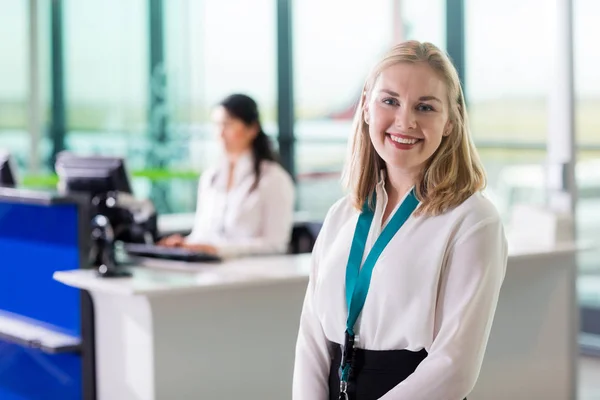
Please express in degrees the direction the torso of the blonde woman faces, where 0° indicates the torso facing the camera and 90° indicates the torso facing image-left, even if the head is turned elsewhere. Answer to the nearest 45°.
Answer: approximately 45°

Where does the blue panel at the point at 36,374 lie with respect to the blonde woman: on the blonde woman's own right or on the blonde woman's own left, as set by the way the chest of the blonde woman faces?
on the blonde woman's own right

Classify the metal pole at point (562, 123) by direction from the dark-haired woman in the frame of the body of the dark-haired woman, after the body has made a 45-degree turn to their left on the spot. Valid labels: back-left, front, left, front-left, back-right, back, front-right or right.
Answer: left

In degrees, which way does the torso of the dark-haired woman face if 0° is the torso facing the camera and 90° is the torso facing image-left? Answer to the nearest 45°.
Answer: approximately 45°

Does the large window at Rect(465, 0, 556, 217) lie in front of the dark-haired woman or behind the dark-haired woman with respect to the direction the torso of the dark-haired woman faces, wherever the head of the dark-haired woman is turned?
behind

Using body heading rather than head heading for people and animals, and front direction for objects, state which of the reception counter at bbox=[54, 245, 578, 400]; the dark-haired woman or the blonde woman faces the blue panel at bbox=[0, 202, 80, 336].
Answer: the dark-haired woman

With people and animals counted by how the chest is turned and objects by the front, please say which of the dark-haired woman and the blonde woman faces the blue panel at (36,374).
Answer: the dark-haired woman

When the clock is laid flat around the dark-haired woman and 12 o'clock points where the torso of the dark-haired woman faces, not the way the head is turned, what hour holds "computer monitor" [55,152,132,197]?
The computer monitor is roughly at 12 o'clock from the dark-haired woman.
